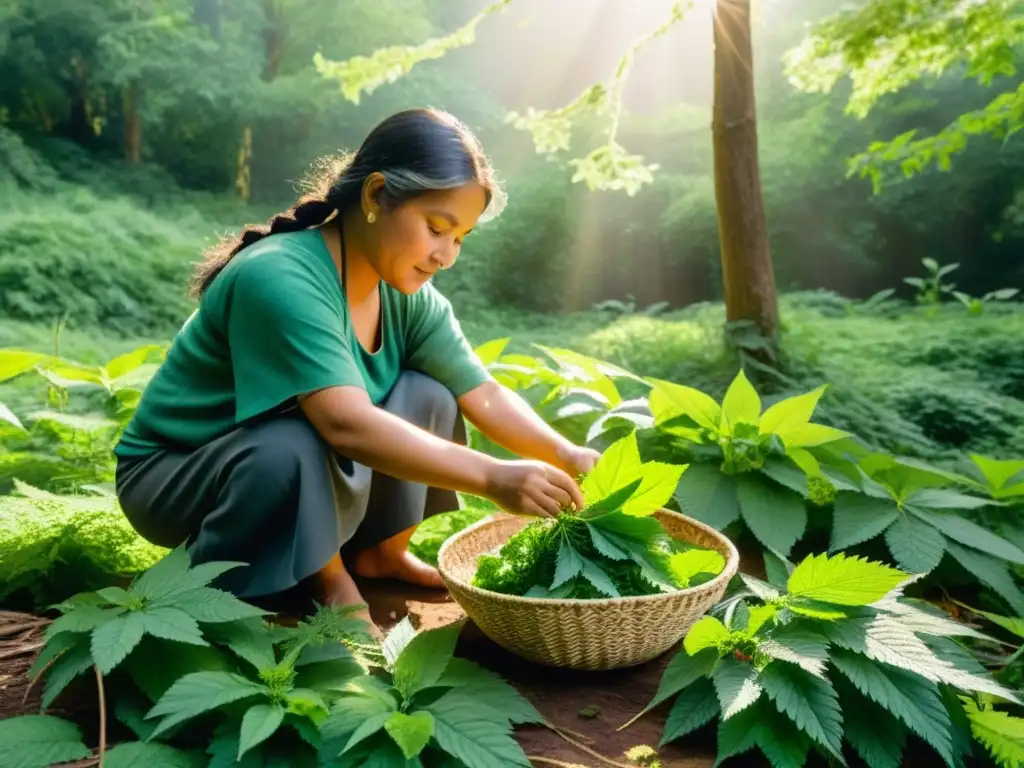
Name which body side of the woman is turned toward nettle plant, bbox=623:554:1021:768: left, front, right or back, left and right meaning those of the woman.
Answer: front

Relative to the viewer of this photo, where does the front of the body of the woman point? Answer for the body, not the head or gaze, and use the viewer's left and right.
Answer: facing the viewer and to the right of the viewer

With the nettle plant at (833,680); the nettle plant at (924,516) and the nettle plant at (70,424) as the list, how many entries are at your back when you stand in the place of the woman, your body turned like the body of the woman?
1

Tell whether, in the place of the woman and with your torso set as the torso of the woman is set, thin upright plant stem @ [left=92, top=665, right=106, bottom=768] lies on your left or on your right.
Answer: on your right

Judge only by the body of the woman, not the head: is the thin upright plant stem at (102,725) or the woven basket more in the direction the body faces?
the woven basket

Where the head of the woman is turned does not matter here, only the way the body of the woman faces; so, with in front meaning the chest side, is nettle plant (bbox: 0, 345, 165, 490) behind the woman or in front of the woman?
behind

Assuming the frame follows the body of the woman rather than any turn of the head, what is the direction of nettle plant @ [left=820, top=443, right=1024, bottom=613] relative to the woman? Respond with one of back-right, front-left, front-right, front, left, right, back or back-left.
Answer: front-left

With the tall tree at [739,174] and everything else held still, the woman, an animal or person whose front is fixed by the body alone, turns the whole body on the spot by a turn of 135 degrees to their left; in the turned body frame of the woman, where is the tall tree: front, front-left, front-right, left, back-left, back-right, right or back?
front-right
